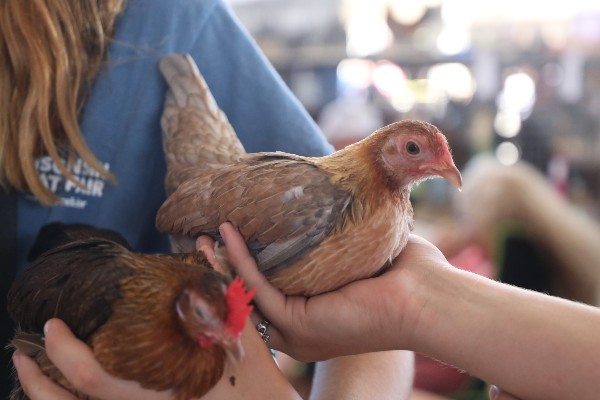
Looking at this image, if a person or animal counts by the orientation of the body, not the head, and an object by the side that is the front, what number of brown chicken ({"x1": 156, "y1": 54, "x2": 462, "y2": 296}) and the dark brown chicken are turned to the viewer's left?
0

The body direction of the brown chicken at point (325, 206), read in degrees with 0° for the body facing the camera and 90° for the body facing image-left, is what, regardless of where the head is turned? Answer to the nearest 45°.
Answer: approximately 270°

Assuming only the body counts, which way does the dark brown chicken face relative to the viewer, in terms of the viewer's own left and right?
facing the viewer and to the right of the viewer
